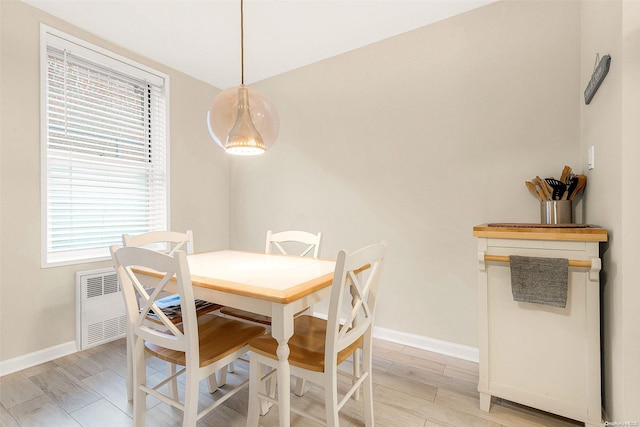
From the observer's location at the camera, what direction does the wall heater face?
facing the viewer and to the right of the viewer

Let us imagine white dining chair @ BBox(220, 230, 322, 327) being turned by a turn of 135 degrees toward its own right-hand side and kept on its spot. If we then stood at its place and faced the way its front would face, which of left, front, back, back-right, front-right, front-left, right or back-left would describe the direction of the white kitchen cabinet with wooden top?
back-right

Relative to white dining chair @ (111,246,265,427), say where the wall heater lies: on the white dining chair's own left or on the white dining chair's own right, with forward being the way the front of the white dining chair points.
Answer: on the white dining chair's own left

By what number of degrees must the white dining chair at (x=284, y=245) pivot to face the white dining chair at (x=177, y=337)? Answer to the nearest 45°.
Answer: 0° — it already faces it

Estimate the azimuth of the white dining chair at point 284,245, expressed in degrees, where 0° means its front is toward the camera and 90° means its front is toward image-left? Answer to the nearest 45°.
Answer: approximately 45°

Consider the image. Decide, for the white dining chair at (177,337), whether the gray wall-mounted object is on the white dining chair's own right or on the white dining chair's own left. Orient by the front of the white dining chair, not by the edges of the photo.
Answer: on the white dining chair's own right

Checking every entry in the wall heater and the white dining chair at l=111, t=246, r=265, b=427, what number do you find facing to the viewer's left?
0

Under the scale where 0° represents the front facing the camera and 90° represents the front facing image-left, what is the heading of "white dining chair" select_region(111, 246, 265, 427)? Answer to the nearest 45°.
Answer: approximately 225°

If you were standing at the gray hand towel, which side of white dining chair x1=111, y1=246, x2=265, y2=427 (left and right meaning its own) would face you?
right

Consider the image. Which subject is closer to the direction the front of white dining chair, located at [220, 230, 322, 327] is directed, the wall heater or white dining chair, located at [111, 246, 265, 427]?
the white dining chair

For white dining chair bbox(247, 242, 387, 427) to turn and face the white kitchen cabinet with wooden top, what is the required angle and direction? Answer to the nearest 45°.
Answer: approximately 135° to its right

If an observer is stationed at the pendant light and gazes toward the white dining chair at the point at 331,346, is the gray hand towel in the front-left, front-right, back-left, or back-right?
front-left

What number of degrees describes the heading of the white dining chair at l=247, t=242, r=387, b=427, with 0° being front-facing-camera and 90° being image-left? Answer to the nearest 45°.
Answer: approximately 135°

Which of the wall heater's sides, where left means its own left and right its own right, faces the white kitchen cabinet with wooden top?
front

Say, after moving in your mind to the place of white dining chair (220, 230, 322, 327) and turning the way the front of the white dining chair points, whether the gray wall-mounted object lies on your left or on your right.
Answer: on your left

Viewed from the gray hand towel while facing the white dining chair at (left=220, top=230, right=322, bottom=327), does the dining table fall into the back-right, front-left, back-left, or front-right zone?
front-left

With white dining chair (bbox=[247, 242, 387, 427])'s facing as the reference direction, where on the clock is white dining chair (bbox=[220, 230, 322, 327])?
white dining chair (bbox=[220, 230, 322, 327]) is roughly at 1 o'clock from white dining chair (bbox=[247, 242, 387, 427]).
